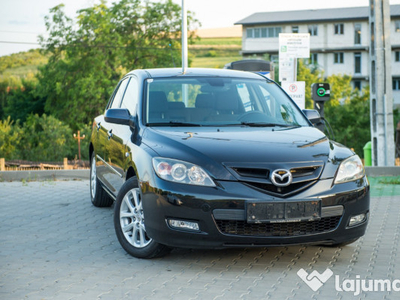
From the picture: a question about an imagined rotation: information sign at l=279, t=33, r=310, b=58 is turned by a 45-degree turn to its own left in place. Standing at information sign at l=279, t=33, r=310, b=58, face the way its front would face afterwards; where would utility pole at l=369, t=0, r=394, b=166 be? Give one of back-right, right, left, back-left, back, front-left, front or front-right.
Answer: left

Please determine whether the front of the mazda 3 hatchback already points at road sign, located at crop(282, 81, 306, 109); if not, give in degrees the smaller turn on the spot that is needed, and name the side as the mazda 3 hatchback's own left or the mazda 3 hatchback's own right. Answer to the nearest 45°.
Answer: approximately 135° to the mazda 3 hatchback's own left

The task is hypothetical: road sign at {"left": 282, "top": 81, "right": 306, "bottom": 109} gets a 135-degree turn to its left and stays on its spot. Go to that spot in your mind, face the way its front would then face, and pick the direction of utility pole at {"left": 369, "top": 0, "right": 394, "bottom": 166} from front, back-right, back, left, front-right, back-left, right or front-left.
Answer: front

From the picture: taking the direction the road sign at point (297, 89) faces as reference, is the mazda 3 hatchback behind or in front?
in front

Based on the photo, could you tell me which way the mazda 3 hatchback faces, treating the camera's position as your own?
facing the viewer and to the right of the viewer

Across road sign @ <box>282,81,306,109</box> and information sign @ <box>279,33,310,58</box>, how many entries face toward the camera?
2

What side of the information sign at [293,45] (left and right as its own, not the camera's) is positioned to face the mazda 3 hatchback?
front

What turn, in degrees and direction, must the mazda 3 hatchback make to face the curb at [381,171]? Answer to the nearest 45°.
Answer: approximately 135° to its left

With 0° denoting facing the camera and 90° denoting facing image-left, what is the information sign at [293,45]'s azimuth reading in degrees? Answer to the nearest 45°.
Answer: approximately 0°
